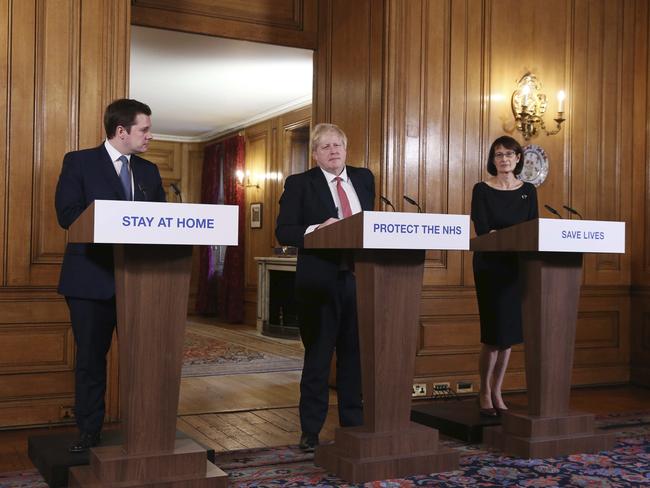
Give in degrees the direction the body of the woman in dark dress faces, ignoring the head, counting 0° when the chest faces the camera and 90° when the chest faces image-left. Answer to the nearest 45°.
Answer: approximately 0°

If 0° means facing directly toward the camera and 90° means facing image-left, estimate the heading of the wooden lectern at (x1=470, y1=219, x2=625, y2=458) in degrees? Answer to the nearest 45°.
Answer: approximately 315°

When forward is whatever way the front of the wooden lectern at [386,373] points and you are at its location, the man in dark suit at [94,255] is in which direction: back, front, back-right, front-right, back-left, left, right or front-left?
back-right

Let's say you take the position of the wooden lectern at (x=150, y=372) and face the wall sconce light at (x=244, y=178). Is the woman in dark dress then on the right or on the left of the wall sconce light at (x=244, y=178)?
right

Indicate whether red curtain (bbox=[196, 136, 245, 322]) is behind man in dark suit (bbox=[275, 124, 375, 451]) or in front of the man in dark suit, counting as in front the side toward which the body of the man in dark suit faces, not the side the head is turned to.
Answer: behind

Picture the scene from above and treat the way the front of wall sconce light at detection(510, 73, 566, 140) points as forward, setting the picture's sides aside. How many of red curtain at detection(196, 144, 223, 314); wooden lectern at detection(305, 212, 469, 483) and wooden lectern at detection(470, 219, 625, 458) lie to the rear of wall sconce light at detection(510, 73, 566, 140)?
1

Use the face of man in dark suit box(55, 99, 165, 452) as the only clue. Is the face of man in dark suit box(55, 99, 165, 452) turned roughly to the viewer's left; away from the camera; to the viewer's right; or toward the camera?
to the viewer's right

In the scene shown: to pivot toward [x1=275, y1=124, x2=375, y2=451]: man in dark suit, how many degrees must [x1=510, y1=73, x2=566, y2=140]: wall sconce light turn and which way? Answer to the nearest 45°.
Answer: approximately 45° to its right

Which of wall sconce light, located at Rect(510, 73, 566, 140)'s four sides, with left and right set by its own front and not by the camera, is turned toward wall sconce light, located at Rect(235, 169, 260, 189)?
back
